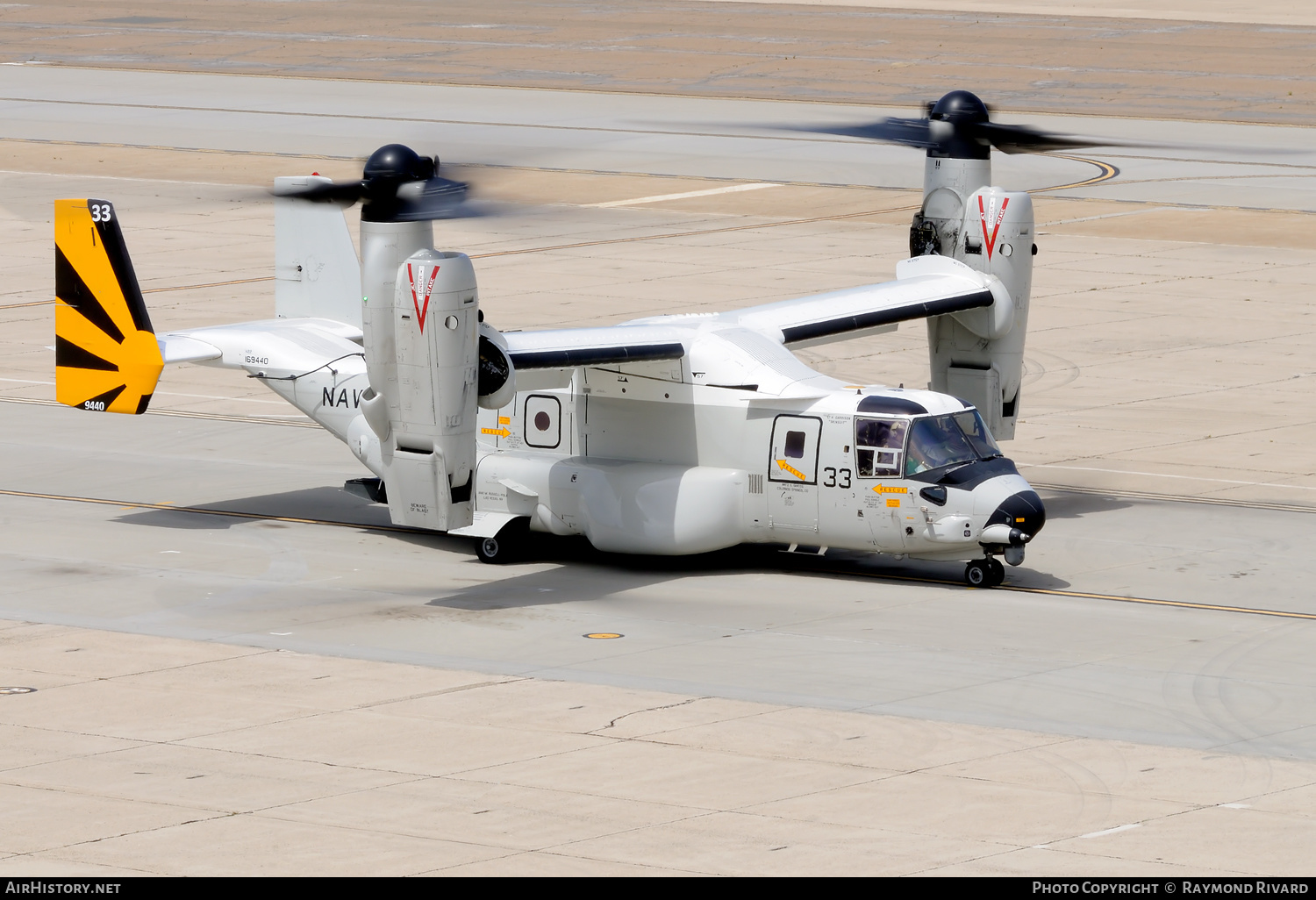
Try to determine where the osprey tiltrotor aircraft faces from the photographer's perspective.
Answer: facing the viewer and to the right of the viewer
